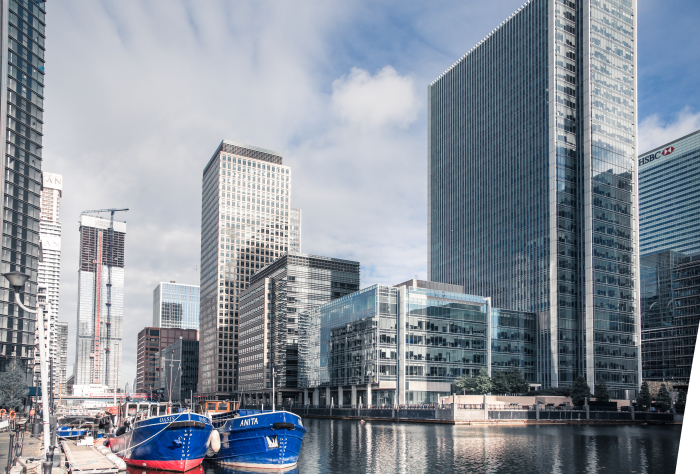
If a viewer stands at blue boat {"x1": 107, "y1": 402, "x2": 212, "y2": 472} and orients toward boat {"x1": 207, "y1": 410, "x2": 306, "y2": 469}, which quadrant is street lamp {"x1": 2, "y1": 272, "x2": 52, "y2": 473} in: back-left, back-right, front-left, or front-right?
back-right

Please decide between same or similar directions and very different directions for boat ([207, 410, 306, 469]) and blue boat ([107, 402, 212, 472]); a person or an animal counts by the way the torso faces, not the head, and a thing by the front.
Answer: same or similar directions

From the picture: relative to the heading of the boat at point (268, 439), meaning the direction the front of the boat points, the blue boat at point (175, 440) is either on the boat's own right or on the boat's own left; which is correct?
on the boat's own right

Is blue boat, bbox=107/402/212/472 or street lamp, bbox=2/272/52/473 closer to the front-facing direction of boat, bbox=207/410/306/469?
the street lamp

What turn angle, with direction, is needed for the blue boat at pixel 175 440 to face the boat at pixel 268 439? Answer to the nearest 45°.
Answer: approximately 45° to its left

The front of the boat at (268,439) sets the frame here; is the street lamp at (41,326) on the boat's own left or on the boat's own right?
on the boat's own right

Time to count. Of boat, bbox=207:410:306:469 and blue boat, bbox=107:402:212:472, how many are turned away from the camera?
0

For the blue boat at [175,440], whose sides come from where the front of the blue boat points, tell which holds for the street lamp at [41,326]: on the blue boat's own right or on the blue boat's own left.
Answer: on the blue boat's own right

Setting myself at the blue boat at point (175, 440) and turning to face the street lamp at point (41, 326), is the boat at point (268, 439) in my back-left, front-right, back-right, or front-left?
back-left

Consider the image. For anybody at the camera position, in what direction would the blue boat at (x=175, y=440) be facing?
facing the viewer and to the right of the viewer
